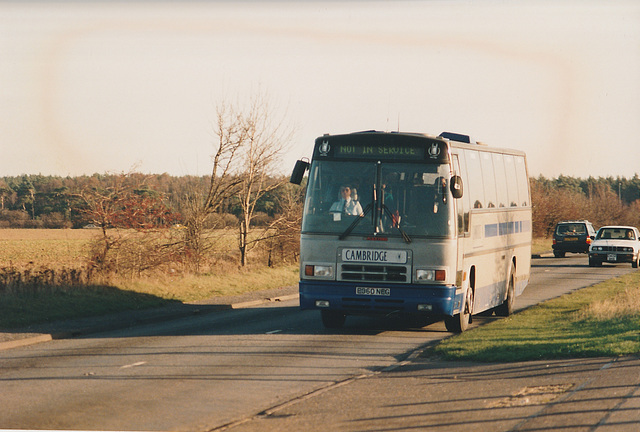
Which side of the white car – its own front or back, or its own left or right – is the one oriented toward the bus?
front

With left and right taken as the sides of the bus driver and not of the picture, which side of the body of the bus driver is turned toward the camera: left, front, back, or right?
front

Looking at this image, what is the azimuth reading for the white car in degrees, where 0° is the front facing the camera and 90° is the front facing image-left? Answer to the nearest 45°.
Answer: approximately 0°

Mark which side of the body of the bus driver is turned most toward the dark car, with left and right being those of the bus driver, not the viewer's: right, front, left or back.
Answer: back

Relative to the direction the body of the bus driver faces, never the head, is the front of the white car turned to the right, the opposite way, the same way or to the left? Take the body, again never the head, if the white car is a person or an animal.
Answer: the same way

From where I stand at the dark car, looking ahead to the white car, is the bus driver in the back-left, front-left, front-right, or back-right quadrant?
front-right

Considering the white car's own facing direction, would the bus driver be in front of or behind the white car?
in front
